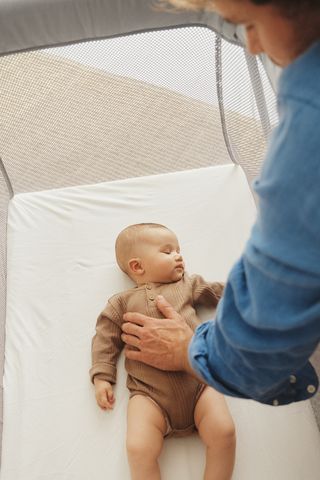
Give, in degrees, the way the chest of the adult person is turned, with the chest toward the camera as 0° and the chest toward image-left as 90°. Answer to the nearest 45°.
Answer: approximately 90°
